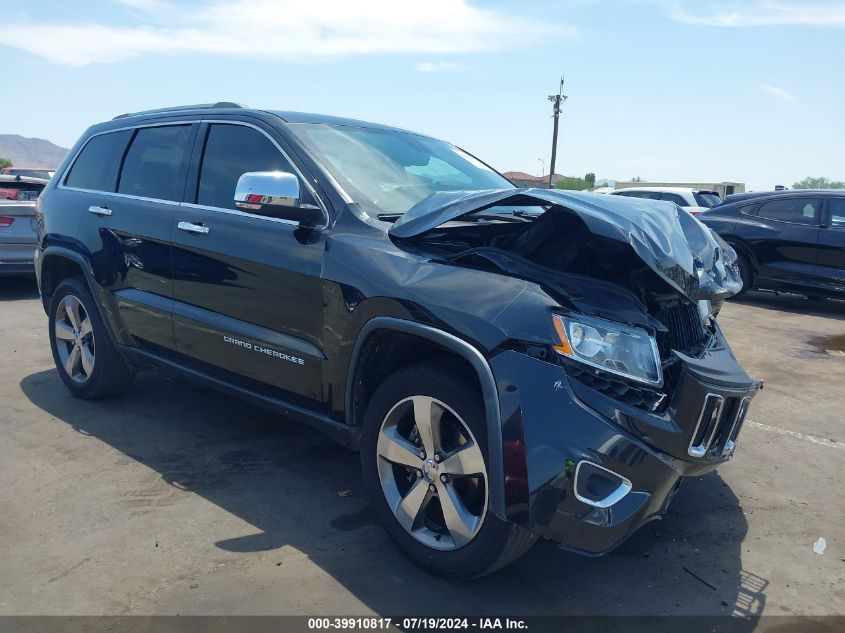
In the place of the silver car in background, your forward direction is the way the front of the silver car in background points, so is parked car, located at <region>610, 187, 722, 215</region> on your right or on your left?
on your right

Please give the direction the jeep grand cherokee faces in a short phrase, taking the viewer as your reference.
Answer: facing the viewer and to the right of the viewer

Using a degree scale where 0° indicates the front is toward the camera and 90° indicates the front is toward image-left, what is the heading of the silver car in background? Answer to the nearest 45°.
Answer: approximately 180°

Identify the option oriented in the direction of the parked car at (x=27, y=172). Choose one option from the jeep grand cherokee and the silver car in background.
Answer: the silver car in background

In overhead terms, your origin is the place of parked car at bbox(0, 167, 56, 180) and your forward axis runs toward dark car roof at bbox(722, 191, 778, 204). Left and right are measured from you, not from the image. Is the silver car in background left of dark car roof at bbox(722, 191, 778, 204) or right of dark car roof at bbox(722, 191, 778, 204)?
right

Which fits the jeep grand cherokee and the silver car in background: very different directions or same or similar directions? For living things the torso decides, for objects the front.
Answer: very different directions

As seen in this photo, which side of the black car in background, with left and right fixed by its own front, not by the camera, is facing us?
right

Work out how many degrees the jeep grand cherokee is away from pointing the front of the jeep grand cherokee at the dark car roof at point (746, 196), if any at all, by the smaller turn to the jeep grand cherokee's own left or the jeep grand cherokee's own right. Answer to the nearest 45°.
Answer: approximately 90° to the jeep grand cherokee's own left

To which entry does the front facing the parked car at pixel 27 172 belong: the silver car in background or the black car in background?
the silver car in background

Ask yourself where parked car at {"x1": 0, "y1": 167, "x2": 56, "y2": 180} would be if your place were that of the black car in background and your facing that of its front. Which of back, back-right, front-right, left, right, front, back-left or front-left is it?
back

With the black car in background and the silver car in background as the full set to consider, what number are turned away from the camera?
1

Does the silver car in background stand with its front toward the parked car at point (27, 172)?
yes

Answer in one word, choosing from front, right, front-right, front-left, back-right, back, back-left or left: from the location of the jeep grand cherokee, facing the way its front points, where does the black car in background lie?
left

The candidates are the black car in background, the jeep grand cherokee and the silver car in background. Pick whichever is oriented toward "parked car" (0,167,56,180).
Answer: the silver car in background

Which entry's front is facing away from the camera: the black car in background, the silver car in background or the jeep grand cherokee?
the silver car in background
